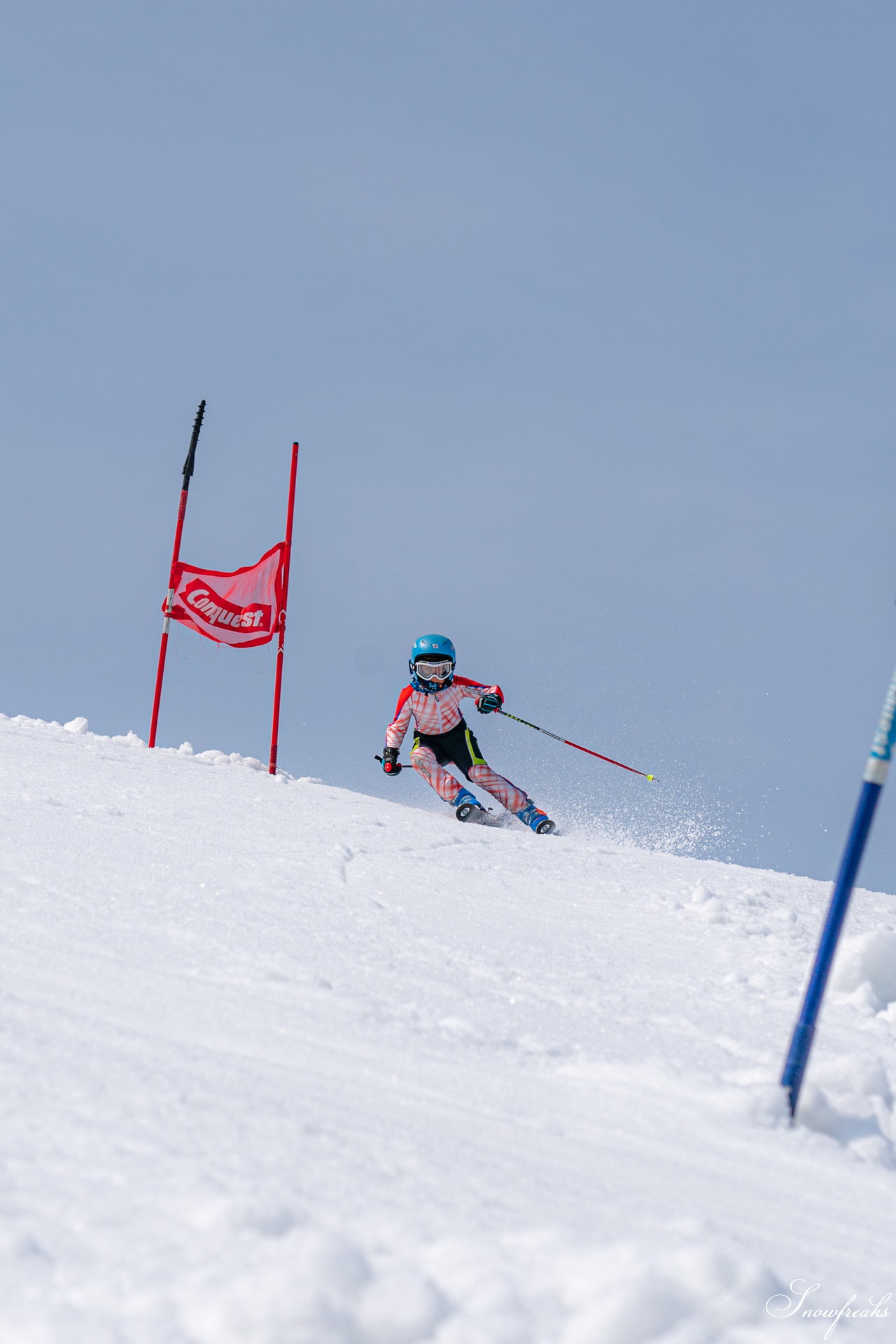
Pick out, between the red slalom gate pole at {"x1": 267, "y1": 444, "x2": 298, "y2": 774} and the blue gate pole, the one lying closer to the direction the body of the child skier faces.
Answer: the blue gate pole

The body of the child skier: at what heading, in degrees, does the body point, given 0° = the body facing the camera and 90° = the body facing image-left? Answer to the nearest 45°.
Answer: approximately 0°

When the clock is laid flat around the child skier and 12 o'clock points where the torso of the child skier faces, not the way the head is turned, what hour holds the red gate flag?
The red gate flag is roughly at 4 o'clock from the child skier.

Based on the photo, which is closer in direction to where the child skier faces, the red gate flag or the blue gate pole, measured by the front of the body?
the blue gate pole

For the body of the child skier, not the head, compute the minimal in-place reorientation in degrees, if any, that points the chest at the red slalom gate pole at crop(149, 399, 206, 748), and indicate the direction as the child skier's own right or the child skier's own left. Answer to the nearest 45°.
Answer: approximately 135° to the child skier's own right

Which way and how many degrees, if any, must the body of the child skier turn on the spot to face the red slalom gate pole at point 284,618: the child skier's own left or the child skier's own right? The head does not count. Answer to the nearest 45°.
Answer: approximately 135° to the child skier's own right

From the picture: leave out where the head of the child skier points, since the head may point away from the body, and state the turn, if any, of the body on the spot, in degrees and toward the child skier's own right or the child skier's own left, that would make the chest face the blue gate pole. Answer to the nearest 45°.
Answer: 0° — they already face it
